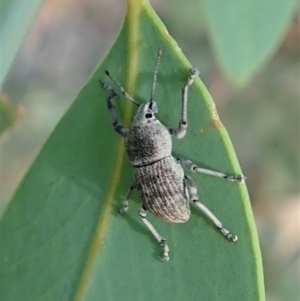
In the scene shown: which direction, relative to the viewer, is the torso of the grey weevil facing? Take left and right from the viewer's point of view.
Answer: facing away from the viewer

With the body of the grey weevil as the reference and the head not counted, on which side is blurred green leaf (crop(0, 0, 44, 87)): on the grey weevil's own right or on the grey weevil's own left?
on the grey weevil's own left

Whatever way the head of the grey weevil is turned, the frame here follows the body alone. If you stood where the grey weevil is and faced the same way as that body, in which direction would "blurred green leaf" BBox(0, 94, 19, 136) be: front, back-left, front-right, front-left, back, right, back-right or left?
left
